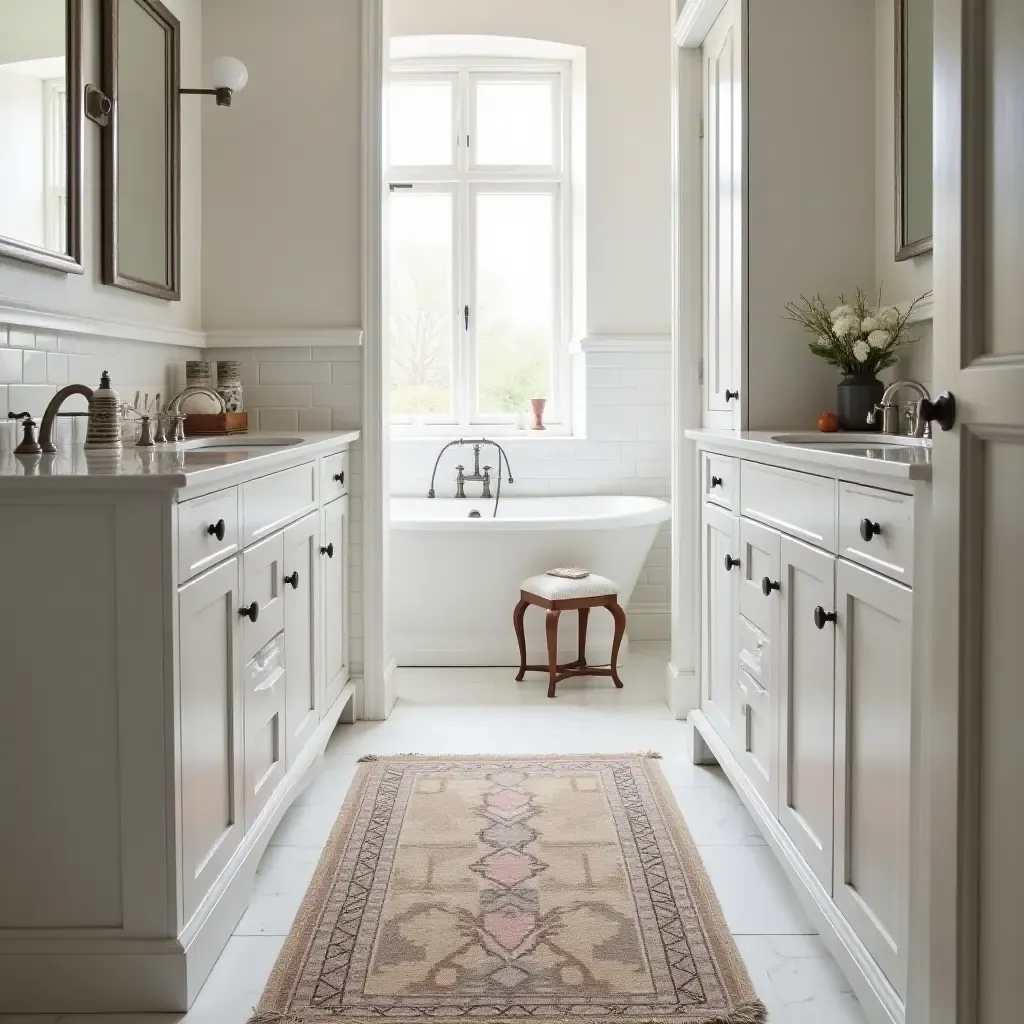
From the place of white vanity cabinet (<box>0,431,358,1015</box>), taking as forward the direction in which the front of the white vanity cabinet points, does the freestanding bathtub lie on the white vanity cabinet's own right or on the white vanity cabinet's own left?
on the white vanity cabinet's own left

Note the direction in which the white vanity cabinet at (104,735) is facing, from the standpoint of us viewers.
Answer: facing to the right of the viewer

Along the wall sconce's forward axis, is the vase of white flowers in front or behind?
in front

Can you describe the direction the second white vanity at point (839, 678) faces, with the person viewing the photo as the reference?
facing to the left of the viewer

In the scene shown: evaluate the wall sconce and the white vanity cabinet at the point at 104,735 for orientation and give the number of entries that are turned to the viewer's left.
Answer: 0

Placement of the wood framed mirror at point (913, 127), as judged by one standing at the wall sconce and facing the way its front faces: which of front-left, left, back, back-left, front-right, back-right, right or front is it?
front-right

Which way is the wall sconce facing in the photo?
to the viewer's right

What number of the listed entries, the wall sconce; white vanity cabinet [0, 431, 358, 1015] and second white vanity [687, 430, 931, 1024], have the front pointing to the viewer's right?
2
